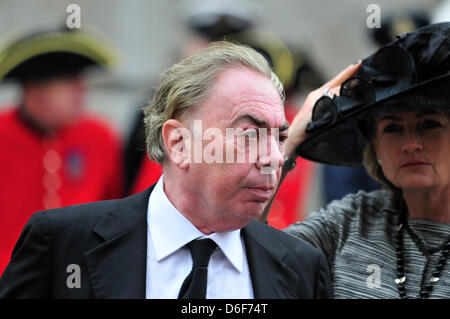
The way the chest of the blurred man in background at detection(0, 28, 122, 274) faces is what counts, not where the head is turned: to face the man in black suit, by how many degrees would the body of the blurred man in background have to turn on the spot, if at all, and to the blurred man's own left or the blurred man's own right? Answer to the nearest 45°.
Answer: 0° — they already face them

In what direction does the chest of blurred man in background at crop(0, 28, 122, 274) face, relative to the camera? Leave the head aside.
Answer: toward the camera
